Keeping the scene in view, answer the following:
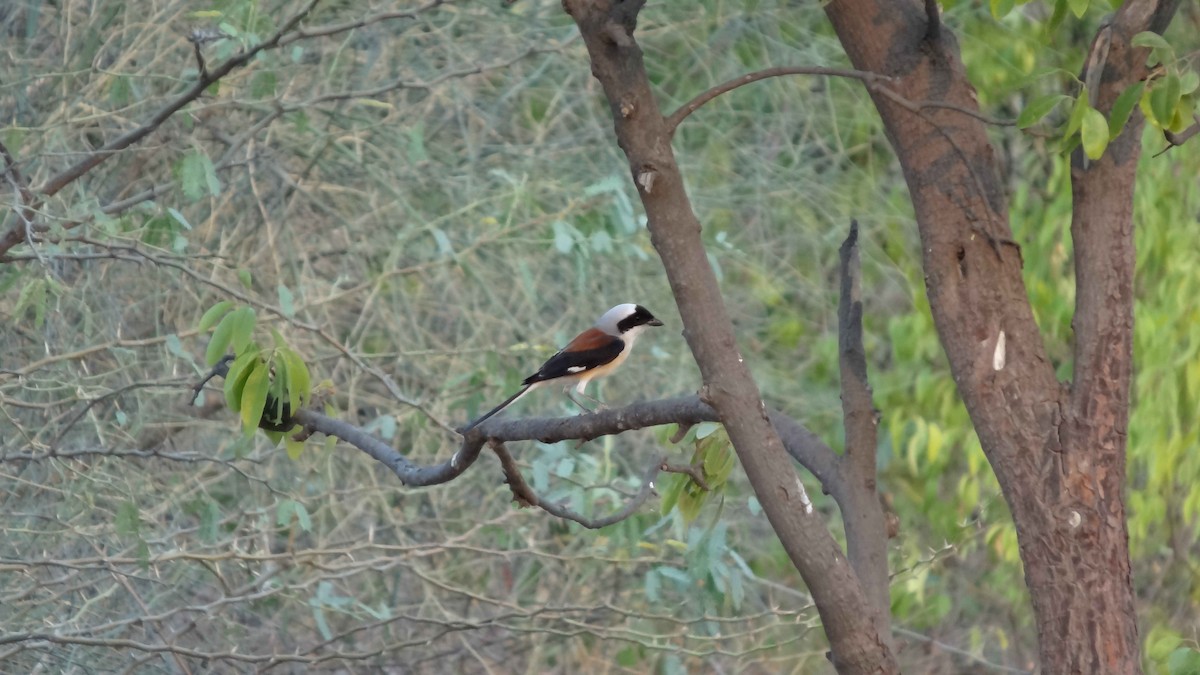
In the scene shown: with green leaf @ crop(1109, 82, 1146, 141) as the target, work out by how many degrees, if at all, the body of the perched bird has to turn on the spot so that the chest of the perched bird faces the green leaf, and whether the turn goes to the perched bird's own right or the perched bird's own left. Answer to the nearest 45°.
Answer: approximately 45° to the perched bird's own right

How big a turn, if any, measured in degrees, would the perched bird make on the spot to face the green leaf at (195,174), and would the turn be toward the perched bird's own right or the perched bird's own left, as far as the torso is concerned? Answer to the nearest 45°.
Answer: approximately 180°

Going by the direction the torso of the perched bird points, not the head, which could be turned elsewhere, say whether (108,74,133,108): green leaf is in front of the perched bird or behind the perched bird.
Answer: behind

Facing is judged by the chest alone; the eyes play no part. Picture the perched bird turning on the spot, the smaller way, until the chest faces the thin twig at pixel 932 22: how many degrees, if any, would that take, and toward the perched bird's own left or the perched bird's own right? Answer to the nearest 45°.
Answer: approximately 45° to the perched bird's own right

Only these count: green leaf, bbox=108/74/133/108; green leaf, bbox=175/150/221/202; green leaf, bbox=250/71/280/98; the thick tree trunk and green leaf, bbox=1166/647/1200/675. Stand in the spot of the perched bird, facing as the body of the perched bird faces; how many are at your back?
3

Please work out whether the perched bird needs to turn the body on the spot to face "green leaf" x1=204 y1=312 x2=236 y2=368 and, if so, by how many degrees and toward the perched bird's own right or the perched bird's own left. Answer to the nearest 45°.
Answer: approximately 135° to the perched bird's own right

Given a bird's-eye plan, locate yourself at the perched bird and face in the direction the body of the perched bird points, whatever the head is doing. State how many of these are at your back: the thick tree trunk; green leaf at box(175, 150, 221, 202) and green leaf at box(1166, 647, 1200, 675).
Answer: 1

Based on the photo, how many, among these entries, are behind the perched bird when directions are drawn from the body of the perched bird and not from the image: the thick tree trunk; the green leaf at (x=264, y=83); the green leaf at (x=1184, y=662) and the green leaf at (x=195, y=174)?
2

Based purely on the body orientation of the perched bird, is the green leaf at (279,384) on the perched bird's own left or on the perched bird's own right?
on the perched bird's own right

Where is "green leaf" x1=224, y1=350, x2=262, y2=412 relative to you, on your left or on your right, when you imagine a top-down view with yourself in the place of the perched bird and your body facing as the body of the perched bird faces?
on your right

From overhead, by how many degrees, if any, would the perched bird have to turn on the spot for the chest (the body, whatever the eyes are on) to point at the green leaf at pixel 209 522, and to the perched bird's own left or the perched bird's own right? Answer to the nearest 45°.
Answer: approximately 180°

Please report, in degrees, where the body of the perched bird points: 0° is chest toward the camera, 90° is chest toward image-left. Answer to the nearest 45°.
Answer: approximately 270°

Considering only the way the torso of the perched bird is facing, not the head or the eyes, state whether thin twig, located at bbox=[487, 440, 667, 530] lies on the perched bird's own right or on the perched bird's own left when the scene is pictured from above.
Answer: on the perched bird's own right
